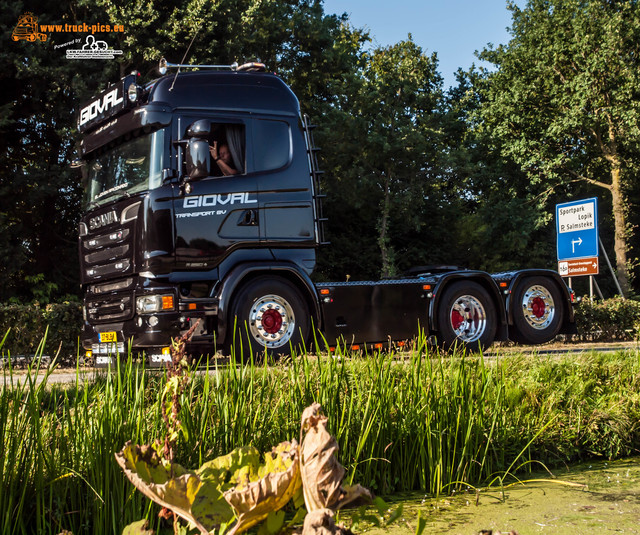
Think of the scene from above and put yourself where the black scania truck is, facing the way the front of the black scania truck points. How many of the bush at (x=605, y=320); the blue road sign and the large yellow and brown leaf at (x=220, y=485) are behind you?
2

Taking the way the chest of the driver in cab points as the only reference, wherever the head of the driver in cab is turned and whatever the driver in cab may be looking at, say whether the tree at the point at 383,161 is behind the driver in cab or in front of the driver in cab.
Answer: behind

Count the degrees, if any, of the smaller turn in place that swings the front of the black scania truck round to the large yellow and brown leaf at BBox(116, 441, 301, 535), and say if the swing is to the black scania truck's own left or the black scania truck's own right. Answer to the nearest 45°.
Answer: approximately 45° to the black scania truck's own left

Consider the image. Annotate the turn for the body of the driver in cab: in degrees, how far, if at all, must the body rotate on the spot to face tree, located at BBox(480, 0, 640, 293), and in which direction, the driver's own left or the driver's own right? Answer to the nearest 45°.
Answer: approximately 180°

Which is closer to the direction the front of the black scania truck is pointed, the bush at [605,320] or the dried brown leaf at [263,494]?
the dried brown leaf

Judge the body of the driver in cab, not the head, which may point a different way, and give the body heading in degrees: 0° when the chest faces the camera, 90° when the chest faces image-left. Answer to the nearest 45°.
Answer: approximately 45°

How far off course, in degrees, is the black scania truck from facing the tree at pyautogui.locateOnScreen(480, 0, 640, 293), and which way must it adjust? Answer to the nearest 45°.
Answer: approximately 180°

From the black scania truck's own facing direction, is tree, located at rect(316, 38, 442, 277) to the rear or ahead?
to the rear

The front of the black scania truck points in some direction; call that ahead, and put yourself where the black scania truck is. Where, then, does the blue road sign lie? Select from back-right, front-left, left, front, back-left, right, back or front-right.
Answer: back

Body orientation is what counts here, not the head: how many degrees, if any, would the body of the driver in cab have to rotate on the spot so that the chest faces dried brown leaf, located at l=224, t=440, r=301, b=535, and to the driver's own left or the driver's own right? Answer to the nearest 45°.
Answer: approximately 45° to the driver's own left

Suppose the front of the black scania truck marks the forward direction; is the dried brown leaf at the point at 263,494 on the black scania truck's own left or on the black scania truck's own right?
on the black scania truck's own left

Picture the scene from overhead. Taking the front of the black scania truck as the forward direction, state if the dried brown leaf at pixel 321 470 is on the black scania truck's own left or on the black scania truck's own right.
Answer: on the black scania truck's own left

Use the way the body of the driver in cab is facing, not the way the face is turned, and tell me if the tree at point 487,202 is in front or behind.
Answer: behind

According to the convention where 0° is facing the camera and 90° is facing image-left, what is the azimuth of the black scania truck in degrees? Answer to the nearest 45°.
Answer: approximately 45°
